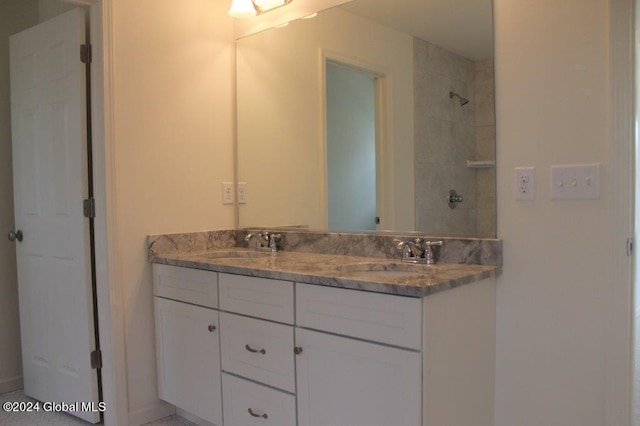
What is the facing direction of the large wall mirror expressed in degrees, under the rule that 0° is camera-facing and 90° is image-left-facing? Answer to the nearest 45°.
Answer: approximately 45°

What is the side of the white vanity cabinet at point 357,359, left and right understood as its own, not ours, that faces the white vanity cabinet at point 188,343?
right

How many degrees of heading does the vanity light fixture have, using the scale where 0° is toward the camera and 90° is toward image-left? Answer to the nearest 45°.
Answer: approximately 45°

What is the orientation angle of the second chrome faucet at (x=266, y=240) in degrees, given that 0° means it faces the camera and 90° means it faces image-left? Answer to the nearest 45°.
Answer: approximately 45°

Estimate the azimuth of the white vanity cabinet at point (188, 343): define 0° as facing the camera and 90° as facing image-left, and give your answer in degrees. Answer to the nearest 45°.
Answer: approximately 45°
